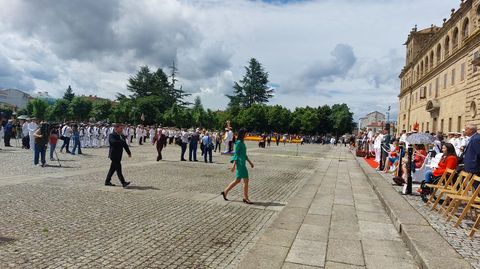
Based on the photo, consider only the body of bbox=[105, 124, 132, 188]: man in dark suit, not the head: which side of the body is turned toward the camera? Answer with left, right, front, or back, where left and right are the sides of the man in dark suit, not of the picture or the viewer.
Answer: right

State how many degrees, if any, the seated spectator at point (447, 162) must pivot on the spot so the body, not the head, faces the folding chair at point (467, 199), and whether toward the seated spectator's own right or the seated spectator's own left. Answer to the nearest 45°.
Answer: approximately 90° to the seated spectator's own left

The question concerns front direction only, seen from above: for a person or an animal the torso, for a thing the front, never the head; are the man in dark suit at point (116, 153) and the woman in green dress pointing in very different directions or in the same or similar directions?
same or similar directions

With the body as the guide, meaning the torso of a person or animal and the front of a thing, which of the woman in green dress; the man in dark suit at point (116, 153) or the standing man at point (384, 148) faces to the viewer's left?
the standing man

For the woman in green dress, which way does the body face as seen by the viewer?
to the viewer's right

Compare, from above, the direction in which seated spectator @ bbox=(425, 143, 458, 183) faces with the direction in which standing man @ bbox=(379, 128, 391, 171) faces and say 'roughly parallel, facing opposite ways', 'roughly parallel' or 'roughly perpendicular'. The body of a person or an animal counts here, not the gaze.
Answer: roughly parallel

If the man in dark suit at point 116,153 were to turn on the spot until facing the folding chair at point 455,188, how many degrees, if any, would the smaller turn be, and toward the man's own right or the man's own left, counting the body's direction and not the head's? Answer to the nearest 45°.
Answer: approximately 45° to the man's own right

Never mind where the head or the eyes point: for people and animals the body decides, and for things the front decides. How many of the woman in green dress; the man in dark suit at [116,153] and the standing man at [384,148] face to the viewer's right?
2

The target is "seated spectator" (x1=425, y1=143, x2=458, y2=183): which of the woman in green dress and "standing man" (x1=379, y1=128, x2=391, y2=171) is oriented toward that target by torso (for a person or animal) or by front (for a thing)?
the woman in green dress

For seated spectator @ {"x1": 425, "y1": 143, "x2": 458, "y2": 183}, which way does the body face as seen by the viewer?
to the viewer's left

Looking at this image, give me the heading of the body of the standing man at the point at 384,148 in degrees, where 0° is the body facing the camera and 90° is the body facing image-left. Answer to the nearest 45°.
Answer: approximately 90°

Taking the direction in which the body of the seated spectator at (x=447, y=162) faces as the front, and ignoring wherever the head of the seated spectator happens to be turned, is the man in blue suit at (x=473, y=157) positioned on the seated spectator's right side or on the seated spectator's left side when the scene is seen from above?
on the seated spectator's left side

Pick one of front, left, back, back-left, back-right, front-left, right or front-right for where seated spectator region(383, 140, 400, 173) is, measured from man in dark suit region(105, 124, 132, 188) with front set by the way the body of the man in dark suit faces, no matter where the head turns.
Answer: front
